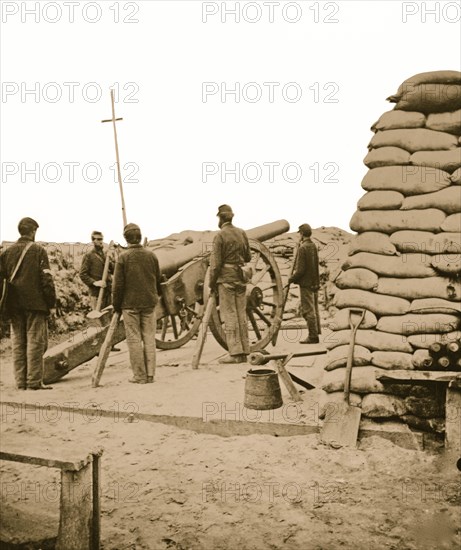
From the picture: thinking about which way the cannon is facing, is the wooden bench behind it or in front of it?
behind

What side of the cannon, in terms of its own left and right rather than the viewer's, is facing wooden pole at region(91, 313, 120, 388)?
back

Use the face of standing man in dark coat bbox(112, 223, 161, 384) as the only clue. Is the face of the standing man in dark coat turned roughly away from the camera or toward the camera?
away from the camera

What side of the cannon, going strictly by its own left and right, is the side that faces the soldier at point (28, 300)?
back

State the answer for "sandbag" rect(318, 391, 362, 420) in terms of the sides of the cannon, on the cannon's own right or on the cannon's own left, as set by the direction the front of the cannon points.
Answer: on the cannon's own right

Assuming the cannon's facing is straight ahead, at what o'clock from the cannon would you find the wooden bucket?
The wooden bucket is roughly at 4 o'clock from the cannon.

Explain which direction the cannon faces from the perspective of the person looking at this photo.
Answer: facing away from the viewer and to the right of the viewer

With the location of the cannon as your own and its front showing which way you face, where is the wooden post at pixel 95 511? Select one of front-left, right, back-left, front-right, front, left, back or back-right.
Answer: back-right
